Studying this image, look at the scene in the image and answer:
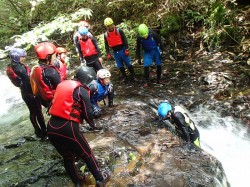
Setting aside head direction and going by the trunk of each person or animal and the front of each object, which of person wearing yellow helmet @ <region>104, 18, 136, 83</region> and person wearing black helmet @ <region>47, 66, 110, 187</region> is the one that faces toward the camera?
the person wearing yellow helmet

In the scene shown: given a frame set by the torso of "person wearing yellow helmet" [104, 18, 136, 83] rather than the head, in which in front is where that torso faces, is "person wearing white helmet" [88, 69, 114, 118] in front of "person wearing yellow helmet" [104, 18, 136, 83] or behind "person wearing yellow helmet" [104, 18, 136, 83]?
in front

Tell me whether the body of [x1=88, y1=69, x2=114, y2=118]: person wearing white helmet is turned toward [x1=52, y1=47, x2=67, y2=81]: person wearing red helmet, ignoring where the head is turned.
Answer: no

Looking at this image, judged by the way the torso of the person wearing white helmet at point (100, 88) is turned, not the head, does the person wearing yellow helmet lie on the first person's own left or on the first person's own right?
on the first person's own left

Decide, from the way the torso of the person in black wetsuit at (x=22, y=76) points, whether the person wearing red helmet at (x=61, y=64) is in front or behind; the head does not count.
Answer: in front

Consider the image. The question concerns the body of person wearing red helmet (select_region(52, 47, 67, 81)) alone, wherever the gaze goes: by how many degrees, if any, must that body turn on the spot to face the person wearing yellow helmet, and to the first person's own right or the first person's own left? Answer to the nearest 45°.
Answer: approximately 90° to the first person's own left

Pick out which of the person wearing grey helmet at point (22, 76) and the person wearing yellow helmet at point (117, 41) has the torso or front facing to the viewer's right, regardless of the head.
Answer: the person wearing grey helmet

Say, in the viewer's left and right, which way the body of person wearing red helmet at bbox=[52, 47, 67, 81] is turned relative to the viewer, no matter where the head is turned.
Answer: facing the viewer and to the right of the viewer

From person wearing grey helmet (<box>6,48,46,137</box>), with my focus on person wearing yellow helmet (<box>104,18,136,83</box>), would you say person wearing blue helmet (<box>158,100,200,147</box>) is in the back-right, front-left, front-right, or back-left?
front-right

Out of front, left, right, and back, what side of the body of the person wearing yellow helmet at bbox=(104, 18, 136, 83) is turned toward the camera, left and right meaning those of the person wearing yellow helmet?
front

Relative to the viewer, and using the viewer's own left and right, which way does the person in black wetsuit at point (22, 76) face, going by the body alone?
facing to the right of the viewer

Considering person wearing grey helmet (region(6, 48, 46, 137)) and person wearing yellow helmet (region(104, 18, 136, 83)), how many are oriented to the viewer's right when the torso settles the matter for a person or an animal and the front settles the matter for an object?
1

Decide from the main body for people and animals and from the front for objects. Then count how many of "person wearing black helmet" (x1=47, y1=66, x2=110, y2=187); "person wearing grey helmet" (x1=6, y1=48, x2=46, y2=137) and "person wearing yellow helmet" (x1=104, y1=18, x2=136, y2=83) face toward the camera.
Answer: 1
